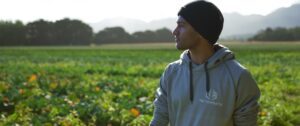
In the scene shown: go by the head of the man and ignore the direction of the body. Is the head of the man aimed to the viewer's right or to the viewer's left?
to the viewer's left

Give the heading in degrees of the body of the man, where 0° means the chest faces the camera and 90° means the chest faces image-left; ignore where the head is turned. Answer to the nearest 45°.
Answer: approximately 45°
